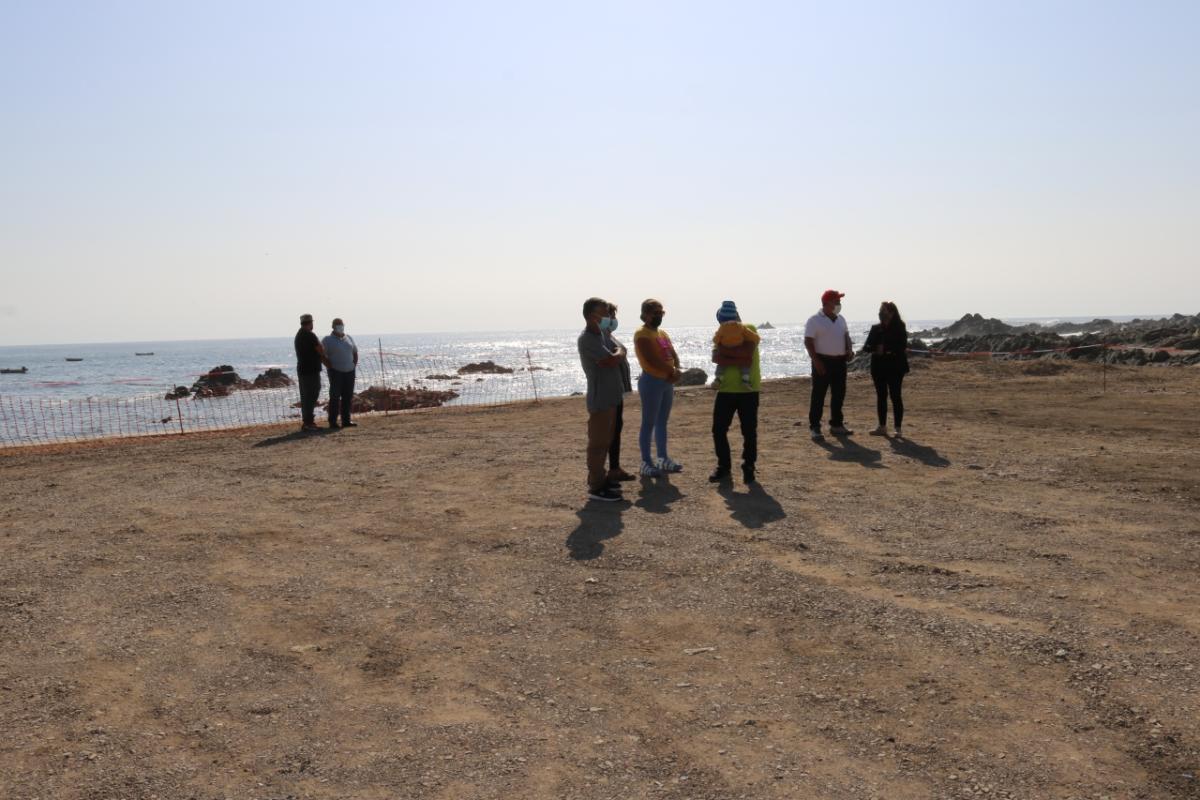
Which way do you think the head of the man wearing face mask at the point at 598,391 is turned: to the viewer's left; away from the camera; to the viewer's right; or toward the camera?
to the viewer's right

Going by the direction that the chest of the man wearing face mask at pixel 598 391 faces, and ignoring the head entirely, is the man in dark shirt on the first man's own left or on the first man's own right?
on the first man's own left

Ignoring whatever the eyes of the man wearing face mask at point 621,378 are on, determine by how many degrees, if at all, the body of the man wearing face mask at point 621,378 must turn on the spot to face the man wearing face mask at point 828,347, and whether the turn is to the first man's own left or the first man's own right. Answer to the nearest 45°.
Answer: approximately 45° to the first man's own left

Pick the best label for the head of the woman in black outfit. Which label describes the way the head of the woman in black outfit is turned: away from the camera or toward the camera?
toward the camera

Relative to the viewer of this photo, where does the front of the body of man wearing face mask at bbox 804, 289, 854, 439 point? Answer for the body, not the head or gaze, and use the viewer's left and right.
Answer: facing the viewer and to the right of the viewer

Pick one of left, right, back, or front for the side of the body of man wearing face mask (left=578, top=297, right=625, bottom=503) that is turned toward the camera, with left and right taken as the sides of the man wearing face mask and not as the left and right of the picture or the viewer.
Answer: right

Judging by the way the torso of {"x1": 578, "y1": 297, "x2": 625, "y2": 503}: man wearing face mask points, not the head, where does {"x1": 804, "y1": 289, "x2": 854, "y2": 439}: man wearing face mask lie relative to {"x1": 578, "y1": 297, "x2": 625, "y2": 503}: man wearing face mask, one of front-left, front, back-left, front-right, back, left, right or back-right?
front-left

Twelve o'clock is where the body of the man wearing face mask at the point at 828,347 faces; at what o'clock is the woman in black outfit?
The woman in black outfit is roughly at 10 o'clock from the man wearing face mask.
